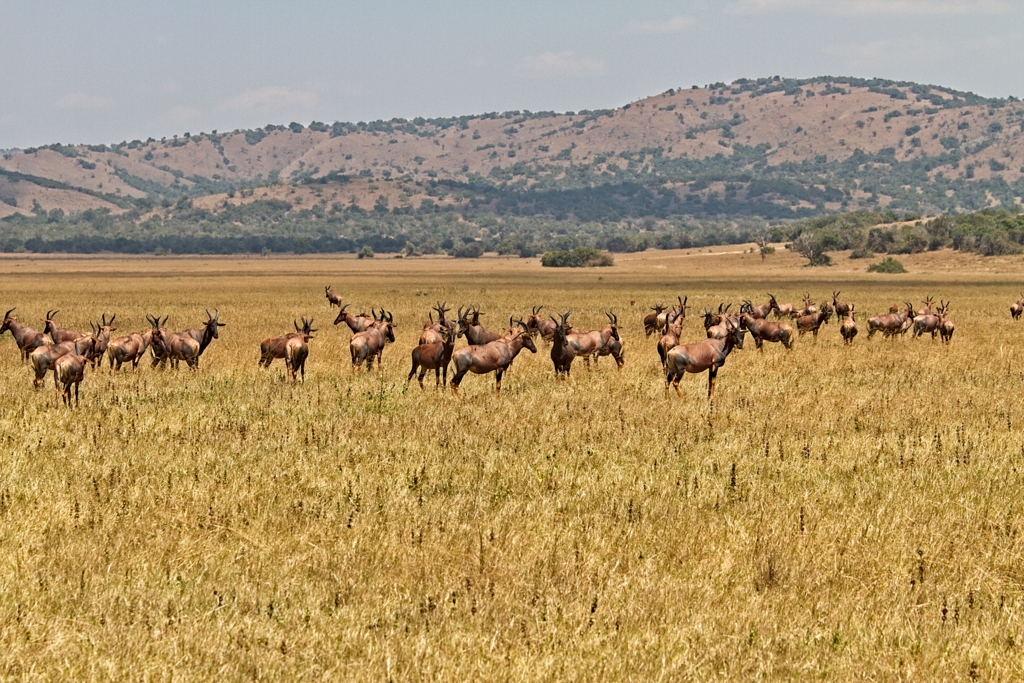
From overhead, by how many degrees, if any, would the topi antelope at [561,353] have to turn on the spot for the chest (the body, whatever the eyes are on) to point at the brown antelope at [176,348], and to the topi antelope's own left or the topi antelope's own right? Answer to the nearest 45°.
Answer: approximately 90° to the topi antelope's own right

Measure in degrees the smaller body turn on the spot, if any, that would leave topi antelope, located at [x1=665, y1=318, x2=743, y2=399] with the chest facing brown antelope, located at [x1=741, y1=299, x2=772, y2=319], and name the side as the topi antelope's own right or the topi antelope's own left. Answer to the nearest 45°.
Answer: approximately 90° to the topi antelope's own left

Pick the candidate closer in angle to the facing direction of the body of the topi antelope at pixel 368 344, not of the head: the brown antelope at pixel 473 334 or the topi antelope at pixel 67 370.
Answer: the brown antelope

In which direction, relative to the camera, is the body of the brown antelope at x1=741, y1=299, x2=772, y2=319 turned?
to the viewer's right

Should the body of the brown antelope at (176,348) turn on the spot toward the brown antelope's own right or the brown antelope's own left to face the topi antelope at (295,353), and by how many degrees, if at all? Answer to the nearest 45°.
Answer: approximately 45° to the brown antelope's own right

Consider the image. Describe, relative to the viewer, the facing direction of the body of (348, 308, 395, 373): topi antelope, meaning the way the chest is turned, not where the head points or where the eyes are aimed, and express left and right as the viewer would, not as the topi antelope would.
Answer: facing away from the viewer and to the right of the viewer

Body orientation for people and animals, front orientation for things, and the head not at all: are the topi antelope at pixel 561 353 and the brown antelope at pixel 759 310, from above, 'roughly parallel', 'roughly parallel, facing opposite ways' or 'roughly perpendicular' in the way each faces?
roughly perpendicular

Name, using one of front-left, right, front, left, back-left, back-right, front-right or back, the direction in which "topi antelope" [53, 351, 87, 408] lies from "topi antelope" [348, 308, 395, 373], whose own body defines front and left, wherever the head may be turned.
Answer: back

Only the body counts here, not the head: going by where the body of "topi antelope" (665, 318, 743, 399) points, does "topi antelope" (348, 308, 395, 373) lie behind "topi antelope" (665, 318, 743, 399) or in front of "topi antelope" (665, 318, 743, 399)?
behind

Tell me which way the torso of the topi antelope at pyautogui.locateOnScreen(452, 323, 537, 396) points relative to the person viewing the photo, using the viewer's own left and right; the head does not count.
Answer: facing to the right of the viewer
